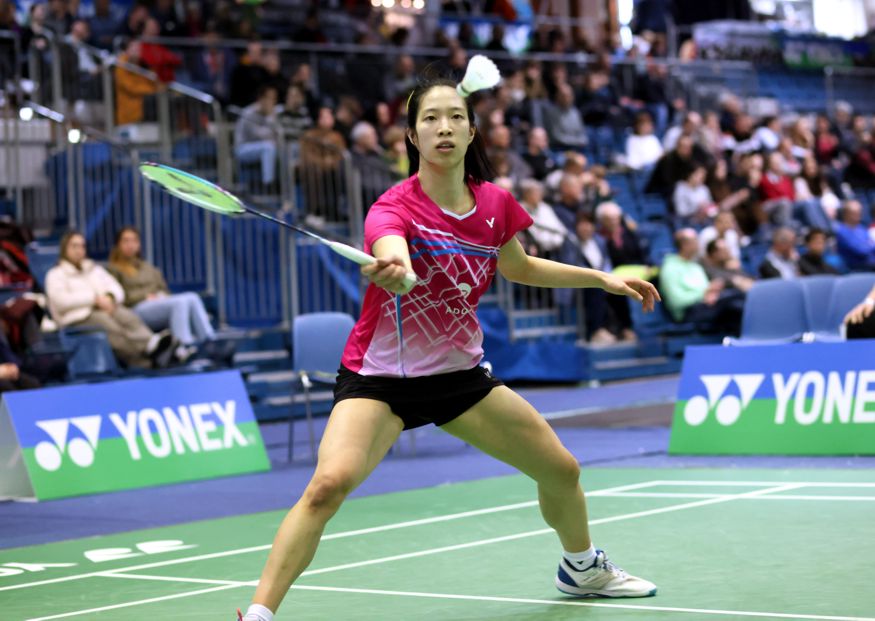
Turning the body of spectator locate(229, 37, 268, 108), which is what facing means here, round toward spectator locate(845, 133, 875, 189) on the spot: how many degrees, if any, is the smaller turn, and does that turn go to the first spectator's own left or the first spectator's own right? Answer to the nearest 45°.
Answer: approximately 90° to the first spectator's own left

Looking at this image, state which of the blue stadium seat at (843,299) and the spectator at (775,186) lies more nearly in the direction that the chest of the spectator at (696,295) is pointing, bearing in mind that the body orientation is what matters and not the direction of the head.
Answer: the blue stadium seat

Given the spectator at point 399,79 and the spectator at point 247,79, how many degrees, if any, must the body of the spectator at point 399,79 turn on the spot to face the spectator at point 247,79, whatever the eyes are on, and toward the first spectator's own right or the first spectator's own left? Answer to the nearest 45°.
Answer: approximately 90° to the first spectator's own right

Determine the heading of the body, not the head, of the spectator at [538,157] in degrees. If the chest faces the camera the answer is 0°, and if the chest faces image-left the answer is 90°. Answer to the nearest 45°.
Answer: approximately 45°

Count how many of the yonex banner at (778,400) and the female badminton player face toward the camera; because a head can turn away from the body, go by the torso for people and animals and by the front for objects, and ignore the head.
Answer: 2

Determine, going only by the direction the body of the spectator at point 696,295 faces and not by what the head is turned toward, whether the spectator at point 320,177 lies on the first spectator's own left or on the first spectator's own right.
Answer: on the first spectator's own right

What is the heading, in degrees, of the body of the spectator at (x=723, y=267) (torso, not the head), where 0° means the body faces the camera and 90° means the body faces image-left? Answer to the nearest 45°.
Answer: approximately 315°
